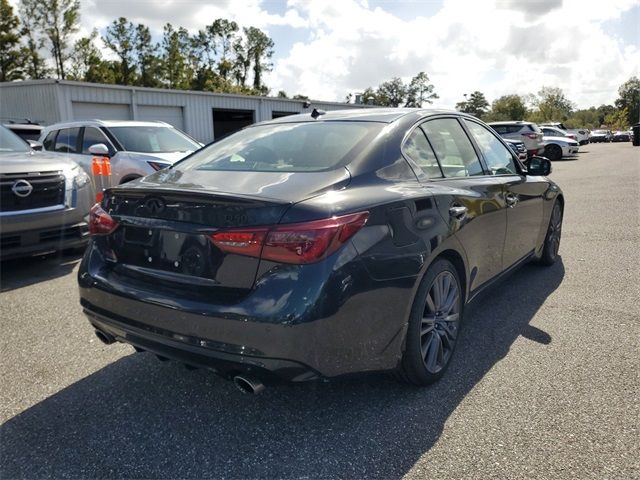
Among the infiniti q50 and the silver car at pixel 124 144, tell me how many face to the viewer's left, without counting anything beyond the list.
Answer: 0

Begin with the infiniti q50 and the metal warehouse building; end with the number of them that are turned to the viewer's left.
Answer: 0

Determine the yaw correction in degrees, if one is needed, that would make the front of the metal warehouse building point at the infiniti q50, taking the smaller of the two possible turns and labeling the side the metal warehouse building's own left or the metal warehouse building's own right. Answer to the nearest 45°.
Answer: approximately 45° to the metal warehouse building's own right

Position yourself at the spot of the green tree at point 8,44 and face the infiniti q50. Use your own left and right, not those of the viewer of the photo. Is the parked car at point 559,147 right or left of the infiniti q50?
left

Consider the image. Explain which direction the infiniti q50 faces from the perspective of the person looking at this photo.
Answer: facing away from the viewer and to the right of the viewer

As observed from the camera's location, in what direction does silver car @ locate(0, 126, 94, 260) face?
facing the viewer and to the right of the viewer

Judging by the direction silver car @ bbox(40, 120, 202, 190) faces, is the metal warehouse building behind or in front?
behind

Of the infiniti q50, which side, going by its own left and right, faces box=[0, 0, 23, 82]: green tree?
left

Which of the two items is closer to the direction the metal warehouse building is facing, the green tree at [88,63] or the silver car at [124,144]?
the silver car

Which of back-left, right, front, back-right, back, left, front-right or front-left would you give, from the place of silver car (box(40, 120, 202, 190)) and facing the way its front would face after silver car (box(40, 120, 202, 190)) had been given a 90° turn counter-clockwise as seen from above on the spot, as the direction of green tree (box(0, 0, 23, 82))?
front-left

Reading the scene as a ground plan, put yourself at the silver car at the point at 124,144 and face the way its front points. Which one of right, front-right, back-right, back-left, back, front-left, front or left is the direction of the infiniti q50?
front-right
